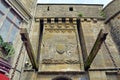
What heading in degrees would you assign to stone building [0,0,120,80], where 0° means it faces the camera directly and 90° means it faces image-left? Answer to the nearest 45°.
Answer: approximately 0°
